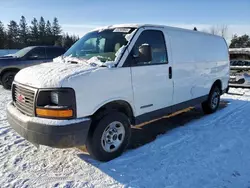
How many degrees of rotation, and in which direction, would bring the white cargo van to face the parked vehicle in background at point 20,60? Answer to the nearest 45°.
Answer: approximately 90° to its right

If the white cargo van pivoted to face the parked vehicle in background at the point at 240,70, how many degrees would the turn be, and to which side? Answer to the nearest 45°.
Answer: approximately 180°

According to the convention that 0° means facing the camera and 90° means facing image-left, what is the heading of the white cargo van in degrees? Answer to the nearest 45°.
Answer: approximately 45°

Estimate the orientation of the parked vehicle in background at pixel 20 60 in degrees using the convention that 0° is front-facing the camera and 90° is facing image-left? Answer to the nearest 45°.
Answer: approximately 45°

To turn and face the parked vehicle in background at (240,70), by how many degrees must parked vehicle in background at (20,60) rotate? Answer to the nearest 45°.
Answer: approximately 135° to its left

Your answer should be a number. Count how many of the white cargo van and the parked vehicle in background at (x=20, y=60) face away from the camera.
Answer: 0

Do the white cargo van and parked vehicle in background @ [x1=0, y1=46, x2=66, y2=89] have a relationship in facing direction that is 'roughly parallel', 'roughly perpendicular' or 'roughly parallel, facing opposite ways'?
roughly parallel

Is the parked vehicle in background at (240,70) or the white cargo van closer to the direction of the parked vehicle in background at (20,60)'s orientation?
the white cargo van
